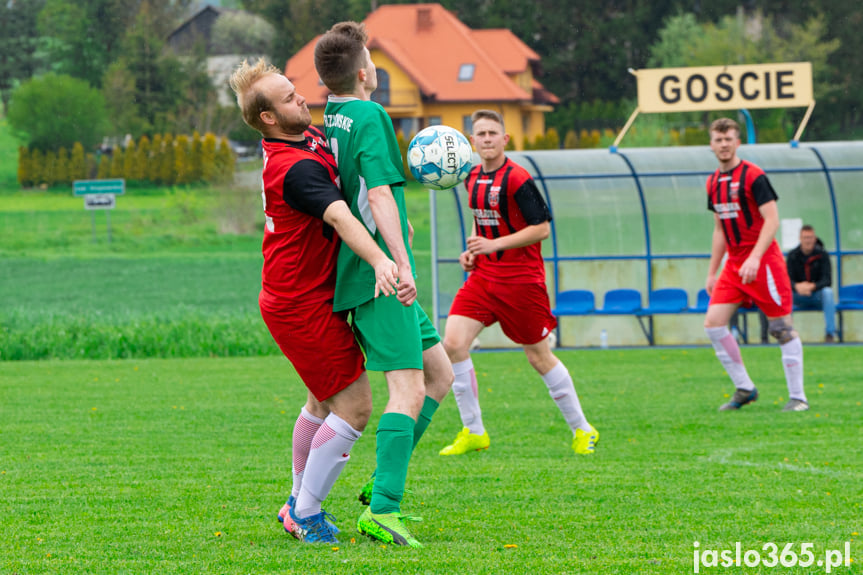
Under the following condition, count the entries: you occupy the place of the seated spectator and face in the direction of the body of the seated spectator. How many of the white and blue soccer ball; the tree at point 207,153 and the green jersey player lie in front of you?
2

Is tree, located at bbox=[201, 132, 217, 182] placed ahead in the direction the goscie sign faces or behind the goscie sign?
behind

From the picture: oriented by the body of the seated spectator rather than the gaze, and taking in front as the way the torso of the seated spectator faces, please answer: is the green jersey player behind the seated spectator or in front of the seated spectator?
in front

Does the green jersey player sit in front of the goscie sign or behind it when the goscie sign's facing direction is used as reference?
in front

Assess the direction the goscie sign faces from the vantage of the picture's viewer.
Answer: facing the viewer

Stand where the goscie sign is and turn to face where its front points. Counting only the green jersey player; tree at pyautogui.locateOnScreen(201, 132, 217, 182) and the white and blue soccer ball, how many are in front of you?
2

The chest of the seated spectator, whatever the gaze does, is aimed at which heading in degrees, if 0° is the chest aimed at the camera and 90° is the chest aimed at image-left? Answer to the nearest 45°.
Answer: approximately 0°

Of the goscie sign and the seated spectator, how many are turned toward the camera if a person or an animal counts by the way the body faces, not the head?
2

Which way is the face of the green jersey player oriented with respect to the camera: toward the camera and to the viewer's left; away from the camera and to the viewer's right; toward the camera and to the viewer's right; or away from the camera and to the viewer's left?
away from the camera and to the viewer's right
